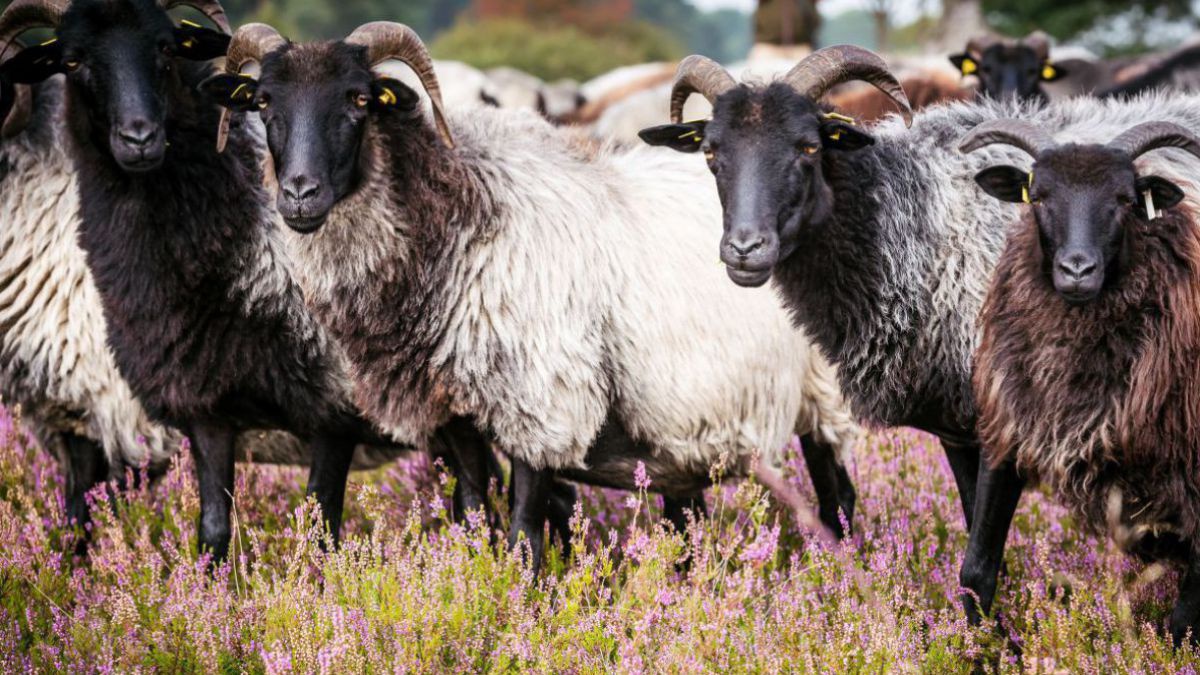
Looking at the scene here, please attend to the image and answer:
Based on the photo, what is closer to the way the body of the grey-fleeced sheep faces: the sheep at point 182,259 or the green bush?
the sheep

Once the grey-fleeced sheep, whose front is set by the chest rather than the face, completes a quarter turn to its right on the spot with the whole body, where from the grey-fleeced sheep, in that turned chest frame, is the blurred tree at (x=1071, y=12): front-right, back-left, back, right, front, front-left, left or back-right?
front-right

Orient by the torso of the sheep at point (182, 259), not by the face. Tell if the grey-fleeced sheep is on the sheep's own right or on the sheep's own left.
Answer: on the sheep's own left

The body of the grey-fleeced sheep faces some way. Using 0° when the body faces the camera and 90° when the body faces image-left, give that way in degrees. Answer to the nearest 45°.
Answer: approximately 45°

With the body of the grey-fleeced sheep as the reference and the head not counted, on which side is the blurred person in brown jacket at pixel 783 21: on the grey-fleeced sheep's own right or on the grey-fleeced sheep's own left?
on the grey-fleeced sheep's own right

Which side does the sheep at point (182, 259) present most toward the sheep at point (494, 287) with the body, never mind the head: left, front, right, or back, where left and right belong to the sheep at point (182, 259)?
left

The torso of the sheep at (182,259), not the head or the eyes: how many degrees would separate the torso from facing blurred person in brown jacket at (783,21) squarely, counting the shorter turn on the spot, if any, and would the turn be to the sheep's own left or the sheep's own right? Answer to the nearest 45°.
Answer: approximately 180°

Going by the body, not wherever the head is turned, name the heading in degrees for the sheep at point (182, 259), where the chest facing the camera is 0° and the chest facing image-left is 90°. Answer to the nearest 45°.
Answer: approximately 45°
